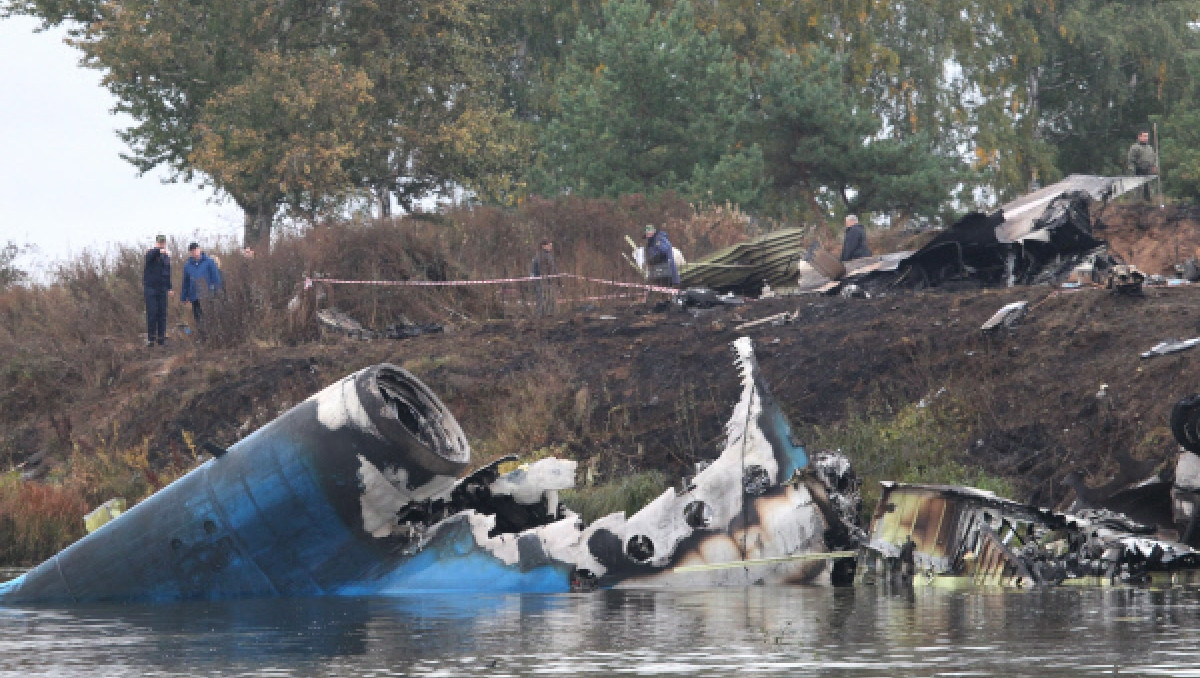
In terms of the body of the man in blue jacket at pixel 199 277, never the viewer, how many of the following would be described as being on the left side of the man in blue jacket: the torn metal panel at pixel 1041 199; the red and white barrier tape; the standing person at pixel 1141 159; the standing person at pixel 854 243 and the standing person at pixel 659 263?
5

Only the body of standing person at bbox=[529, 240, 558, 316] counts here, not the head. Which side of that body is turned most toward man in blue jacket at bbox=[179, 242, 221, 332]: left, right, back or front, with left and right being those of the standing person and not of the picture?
right

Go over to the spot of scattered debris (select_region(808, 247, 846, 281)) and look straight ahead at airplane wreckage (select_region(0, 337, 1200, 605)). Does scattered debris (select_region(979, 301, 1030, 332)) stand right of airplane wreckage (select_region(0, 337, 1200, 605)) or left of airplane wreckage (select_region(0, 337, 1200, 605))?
left

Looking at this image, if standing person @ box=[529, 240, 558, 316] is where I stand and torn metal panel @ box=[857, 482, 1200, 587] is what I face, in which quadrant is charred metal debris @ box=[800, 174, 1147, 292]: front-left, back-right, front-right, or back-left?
front-left

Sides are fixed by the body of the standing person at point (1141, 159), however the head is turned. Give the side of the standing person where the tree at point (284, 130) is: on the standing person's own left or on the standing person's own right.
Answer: on the standing person's own right

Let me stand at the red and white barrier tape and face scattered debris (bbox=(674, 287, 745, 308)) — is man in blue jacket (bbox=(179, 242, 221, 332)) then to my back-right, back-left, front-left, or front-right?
back-right

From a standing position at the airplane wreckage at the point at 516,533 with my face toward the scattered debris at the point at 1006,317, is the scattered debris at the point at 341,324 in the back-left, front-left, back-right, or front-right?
front-left

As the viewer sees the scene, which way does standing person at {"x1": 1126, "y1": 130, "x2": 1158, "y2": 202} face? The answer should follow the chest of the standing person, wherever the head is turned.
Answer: toward the camera

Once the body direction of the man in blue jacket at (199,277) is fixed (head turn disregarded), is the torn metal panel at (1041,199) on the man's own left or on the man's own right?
on the man's own left

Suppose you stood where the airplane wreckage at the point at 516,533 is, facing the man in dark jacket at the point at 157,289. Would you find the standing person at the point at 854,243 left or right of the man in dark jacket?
right

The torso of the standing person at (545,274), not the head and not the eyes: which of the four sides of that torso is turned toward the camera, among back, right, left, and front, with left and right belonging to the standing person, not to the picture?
front

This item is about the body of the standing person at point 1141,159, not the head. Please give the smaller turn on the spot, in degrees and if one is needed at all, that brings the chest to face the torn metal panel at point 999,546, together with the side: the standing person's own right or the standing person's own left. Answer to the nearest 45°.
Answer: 0° — they already face it

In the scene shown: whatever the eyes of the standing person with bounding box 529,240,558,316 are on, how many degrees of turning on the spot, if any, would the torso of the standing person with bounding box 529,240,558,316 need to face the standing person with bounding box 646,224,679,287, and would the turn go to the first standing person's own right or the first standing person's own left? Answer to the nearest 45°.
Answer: approximately 90° to the first standing person's own left

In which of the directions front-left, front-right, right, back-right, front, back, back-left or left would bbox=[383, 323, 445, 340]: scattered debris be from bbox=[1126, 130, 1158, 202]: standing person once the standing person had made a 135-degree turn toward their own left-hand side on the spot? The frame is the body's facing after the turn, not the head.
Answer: back

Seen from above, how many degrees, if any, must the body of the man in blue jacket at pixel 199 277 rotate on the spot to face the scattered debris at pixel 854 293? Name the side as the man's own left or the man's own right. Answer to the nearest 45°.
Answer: approximately 45° to the man's own left

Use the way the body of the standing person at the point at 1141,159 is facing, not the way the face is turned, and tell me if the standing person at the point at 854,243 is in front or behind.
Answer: in front

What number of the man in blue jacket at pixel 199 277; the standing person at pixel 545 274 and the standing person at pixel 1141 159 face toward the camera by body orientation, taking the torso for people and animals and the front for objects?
3

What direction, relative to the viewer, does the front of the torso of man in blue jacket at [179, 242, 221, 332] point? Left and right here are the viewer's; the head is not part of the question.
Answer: facing the viewer

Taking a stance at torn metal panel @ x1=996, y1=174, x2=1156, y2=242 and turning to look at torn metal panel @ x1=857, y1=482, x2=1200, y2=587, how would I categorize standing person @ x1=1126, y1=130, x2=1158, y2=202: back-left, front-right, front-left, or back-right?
back-left

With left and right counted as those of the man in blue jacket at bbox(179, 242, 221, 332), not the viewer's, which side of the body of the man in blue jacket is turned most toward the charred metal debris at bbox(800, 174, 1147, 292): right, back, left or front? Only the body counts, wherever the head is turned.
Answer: left

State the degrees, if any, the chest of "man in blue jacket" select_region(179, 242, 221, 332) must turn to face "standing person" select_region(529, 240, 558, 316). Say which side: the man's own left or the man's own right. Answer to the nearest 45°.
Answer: approximately 90° to the man's own left
